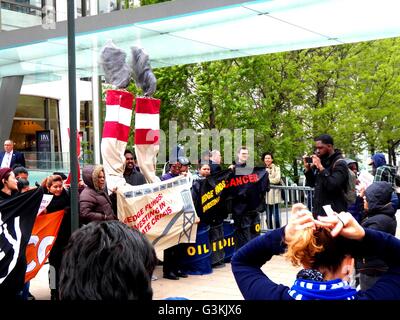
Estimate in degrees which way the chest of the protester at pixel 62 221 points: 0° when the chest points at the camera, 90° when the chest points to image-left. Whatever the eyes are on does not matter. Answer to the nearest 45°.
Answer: approximately 315°

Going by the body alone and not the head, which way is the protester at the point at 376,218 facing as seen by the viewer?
to the viewer's left

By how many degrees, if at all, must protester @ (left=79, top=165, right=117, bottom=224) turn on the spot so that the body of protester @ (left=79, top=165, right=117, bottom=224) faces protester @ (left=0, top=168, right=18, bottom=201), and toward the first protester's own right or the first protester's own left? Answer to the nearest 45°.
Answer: approximately 180°

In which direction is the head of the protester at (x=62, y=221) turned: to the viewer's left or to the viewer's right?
to the viewer's right

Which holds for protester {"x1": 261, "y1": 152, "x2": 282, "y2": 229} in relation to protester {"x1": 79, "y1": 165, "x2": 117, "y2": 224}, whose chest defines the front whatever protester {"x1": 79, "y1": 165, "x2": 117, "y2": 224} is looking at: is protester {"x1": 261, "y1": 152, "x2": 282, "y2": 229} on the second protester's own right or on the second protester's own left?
on the second protester's own left

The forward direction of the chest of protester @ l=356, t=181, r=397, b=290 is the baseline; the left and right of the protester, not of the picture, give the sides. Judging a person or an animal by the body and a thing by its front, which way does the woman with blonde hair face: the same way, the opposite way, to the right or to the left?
to the right

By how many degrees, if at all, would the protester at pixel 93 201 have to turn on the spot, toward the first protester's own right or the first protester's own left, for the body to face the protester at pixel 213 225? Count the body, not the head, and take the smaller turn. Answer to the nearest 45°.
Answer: approximately 45° to the first protester's own left

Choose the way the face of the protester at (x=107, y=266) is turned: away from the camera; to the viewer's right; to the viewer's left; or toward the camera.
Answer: away from the camera

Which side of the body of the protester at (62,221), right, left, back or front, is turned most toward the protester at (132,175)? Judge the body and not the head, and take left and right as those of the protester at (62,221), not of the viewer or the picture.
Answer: left

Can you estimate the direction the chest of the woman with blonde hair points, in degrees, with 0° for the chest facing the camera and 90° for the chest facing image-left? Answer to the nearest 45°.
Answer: approximately 180°

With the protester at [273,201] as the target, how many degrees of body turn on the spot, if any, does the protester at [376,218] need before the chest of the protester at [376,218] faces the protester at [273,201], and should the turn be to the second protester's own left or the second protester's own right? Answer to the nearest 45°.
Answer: approximately 90° to the second protester's own right
